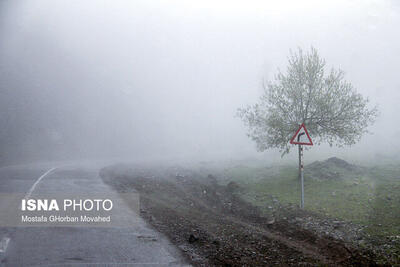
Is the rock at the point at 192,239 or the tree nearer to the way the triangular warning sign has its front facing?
the rock

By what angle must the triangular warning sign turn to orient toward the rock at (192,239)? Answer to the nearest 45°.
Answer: approximately 45° to its right

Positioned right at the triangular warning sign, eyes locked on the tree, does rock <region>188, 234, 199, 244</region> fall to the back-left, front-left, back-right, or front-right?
back-left

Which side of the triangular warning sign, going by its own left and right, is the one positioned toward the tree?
back

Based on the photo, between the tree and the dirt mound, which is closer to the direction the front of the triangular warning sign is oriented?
the dirt mound

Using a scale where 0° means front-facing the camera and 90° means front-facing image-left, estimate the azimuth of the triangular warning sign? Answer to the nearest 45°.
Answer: approximately 0°
